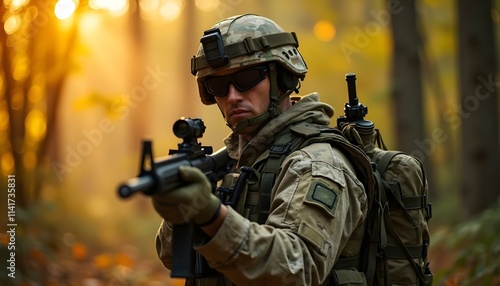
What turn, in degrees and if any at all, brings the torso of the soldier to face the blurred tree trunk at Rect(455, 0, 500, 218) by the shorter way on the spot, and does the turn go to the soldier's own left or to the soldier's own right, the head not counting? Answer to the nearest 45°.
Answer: approximately 180°

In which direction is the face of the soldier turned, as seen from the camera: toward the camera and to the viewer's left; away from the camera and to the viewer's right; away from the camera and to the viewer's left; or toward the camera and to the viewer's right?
toward the camera and to the viewer's left

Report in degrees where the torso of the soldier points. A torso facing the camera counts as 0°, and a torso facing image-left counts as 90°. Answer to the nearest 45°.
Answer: approximately 45°

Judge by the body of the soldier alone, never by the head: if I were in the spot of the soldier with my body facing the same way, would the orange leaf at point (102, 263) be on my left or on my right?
on my right

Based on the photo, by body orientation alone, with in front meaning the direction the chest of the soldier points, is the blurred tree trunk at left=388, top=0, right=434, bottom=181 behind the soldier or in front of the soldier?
behind
